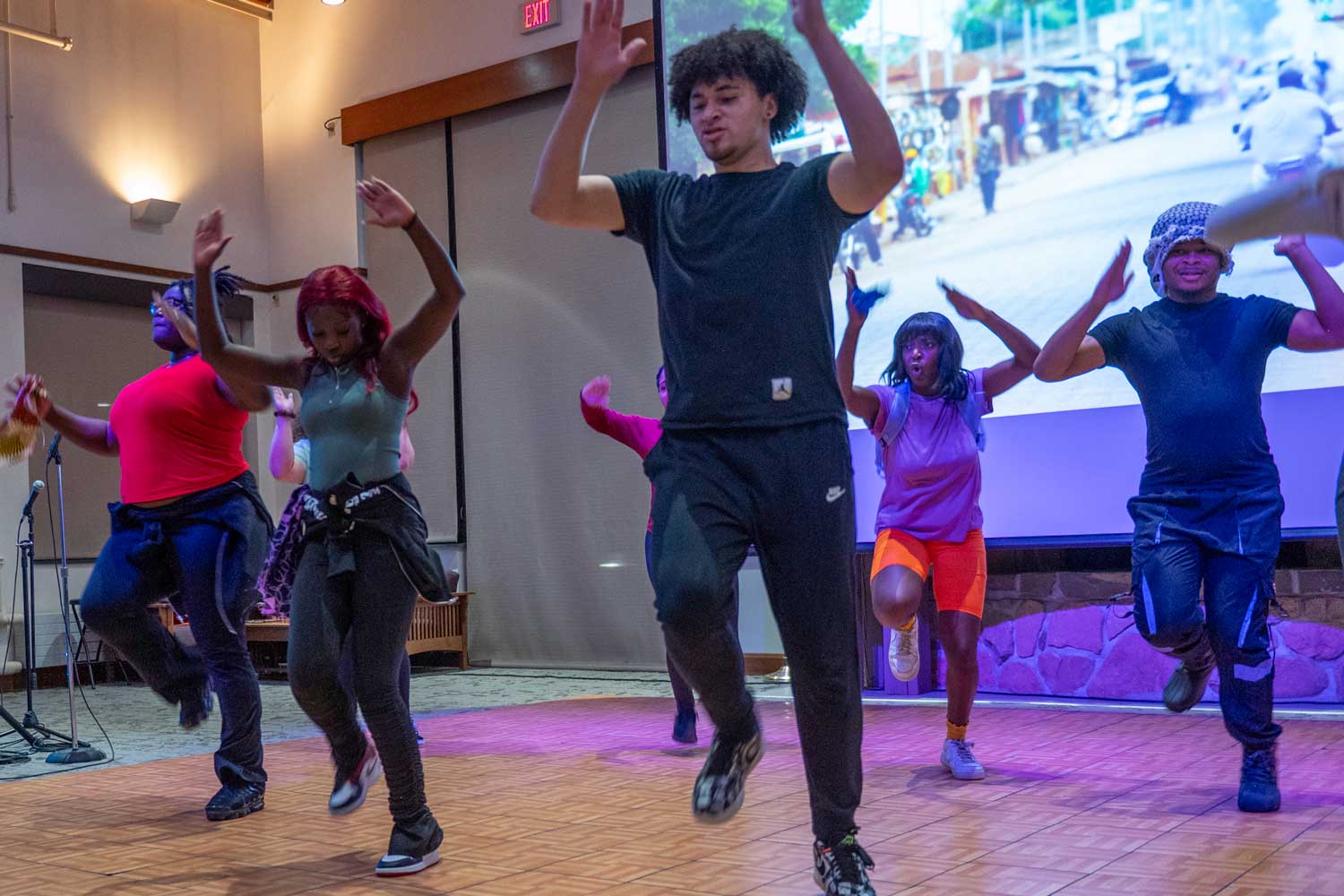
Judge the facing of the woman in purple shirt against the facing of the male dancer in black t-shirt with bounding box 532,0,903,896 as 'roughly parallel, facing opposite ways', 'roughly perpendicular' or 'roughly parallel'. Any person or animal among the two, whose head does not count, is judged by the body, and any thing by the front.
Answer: roughly parallel

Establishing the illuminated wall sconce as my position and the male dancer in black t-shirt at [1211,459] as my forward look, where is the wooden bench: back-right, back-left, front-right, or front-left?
front-left

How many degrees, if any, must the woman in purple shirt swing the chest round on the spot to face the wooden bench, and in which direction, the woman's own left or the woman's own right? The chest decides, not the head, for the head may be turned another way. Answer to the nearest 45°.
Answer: approximately 135° to the woman's own right

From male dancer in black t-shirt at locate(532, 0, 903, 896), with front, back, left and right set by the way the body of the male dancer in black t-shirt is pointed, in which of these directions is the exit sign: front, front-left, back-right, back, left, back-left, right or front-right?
back

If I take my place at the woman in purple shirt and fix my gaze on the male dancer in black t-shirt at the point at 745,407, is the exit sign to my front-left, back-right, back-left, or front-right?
back-right

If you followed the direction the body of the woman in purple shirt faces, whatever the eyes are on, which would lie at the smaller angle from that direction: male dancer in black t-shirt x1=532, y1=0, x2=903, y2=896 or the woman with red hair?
the male dancer in black t-shirt

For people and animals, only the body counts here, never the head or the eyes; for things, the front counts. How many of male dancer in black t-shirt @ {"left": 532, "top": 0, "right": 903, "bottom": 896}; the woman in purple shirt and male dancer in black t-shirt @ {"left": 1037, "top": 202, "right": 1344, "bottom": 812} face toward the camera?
3

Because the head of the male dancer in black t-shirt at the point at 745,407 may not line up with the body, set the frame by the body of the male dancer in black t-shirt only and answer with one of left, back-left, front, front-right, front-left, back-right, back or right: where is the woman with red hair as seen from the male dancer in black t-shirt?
back-right

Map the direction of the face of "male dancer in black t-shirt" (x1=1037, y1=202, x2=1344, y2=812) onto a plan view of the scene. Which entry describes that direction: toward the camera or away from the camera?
toward the camera

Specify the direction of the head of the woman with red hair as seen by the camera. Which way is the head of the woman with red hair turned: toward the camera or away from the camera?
toward the camera

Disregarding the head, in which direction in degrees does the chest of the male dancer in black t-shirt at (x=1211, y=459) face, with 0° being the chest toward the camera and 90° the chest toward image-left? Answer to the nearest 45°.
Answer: approximately 0°

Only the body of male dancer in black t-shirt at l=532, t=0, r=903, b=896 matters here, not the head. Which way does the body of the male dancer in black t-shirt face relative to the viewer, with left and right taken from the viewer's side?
facing the viewer

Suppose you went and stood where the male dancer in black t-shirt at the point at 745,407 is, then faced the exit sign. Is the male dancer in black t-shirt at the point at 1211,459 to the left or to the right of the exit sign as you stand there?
right
